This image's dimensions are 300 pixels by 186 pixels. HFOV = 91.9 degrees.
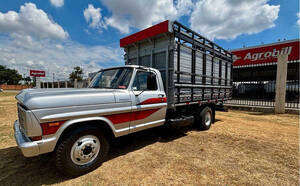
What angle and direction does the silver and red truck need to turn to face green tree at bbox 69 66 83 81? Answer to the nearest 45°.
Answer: approximately 135° to its right

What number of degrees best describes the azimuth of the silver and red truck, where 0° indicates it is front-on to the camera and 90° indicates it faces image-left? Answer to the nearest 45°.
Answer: approximately 45°
